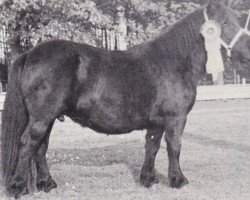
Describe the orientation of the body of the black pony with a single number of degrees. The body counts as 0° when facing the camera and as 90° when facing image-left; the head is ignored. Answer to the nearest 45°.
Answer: approximately 270°
